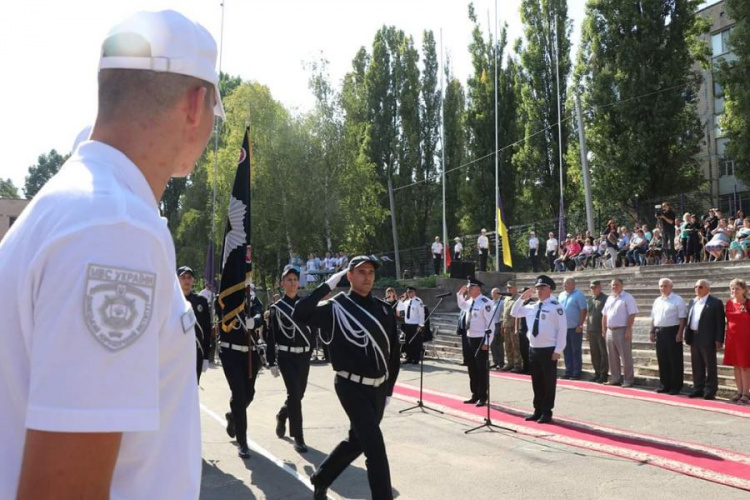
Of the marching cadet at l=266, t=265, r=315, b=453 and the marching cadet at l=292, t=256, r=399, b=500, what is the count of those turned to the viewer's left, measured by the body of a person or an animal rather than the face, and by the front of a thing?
0

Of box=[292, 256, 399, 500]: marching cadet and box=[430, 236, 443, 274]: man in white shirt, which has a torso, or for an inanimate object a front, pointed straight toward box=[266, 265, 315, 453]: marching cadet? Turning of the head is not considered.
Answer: the man in white shirt

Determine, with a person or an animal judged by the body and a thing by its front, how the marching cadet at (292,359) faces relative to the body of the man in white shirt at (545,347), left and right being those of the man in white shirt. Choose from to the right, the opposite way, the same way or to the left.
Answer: to the left

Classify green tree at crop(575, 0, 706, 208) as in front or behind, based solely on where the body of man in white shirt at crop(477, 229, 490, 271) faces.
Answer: behind

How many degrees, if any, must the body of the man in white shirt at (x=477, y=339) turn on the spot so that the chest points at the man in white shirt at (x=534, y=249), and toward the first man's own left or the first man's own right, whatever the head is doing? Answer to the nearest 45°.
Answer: approximately 135° to the first man's own right

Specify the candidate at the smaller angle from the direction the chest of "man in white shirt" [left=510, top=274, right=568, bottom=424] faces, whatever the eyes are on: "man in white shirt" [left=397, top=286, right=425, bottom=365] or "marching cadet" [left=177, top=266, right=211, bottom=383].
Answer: the marching cadet

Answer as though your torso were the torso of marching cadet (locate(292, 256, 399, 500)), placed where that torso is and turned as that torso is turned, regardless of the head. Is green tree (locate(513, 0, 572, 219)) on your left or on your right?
on your left

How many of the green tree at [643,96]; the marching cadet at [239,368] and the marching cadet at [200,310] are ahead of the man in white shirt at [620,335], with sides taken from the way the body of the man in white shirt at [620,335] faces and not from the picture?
2

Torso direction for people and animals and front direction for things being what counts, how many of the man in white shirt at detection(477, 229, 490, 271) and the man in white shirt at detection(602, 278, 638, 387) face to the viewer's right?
0

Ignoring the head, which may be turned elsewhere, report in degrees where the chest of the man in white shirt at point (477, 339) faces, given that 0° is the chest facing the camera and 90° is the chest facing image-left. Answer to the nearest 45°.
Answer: approximately 45°

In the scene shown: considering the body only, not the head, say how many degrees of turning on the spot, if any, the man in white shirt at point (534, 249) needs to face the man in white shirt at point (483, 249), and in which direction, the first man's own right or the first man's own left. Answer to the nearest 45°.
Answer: approximately 45° to the first man's own right

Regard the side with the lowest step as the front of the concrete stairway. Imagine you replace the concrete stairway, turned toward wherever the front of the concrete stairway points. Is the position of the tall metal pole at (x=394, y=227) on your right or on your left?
on your right

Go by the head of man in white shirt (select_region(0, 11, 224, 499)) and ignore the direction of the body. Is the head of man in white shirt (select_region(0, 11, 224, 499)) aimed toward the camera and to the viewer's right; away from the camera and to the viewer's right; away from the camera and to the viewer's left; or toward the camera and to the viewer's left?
away from the camera and to the viewer's right

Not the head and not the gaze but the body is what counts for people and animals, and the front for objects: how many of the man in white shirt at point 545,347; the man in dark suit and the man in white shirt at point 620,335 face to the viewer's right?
0

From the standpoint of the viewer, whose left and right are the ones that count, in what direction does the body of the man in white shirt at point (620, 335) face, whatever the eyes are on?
facing the viewer and to the left of the viewer

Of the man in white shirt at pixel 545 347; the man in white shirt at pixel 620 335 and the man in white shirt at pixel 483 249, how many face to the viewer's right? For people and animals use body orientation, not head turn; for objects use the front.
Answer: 0

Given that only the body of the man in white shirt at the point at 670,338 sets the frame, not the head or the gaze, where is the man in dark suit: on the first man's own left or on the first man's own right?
on the first man's own left
